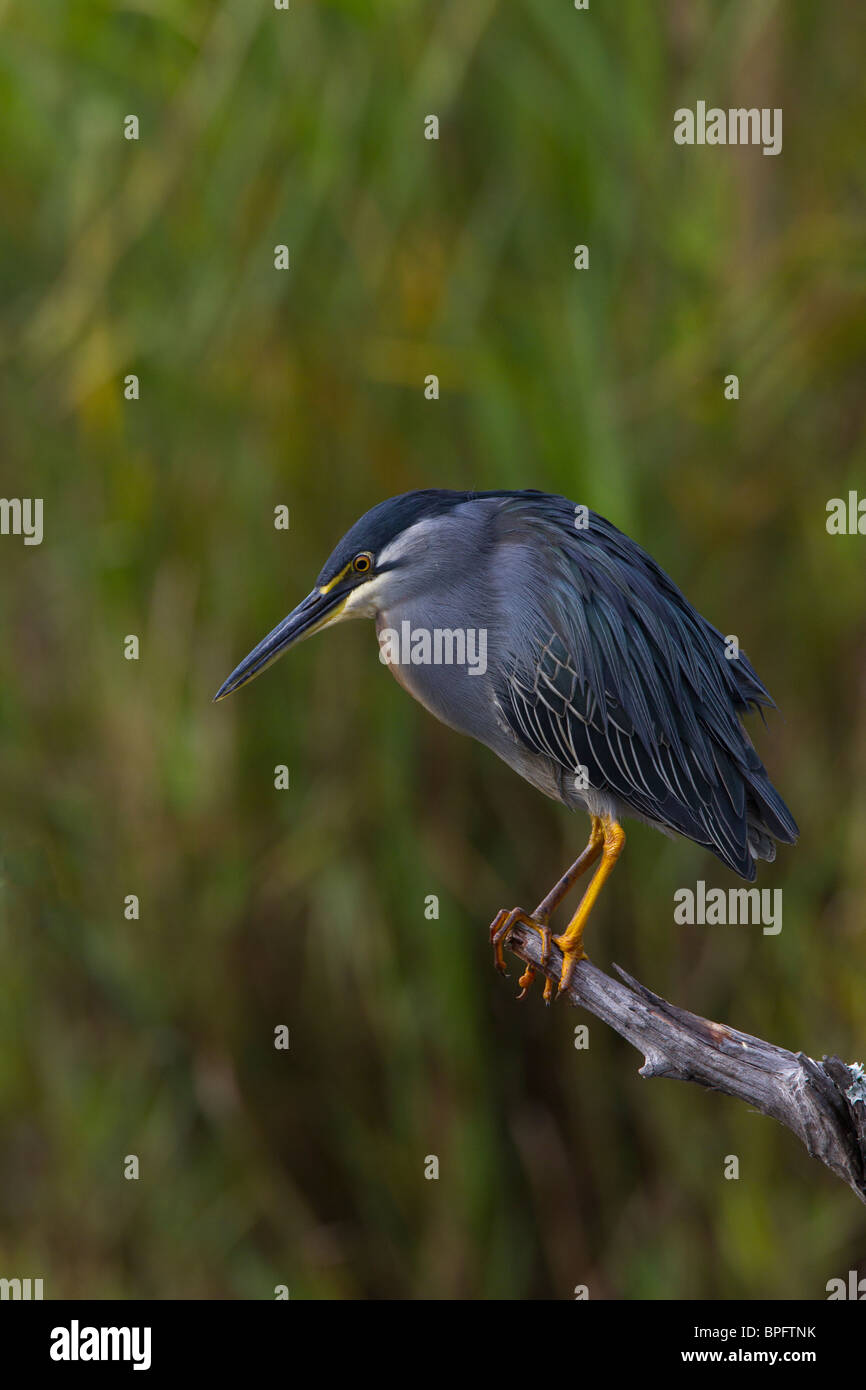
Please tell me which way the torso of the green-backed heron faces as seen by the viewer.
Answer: to the viewer's left
